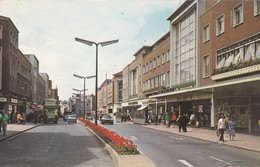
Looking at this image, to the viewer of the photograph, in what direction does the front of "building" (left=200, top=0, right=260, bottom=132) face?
facing the viewer and to the left of the viewer
